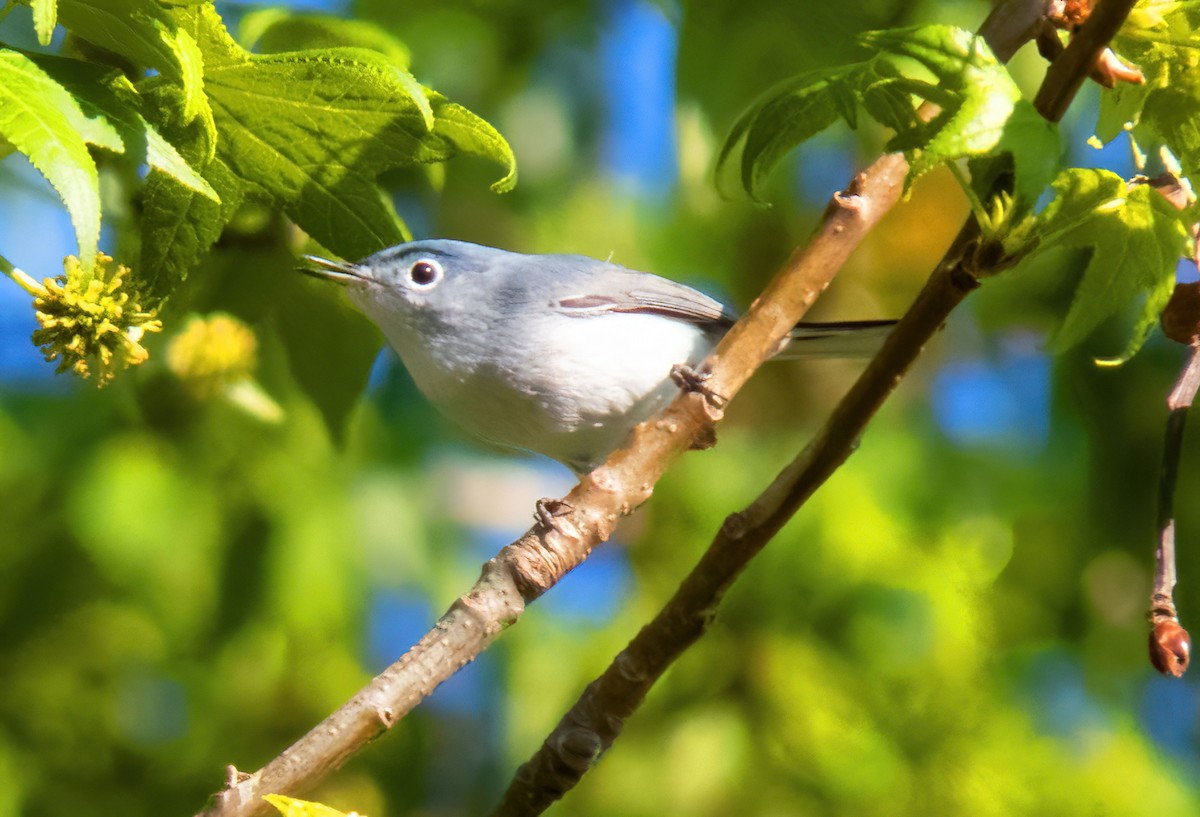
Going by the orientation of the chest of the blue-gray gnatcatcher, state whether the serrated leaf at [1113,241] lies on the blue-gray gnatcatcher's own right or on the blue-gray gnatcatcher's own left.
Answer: on the blue-gray gnatcatcher's own left

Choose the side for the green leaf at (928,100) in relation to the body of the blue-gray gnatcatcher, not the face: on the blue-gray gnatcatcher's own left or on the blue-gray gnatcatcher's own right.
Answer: on the blue-gray gnatcatcher's own left

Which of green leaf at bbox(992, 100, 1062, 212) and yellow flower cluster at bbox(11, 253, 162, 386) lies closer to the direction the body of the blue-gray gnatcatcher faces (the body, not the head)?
the yellow flower cluster

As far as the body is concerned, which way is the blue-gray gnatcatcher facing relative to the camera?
to the viewer's left
